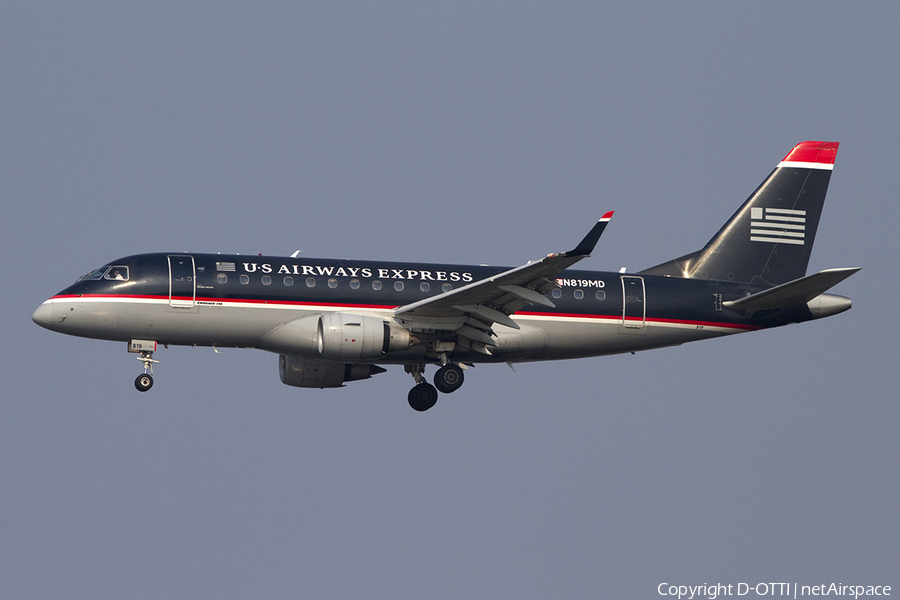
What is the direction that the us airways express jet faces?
to the viewer's left
